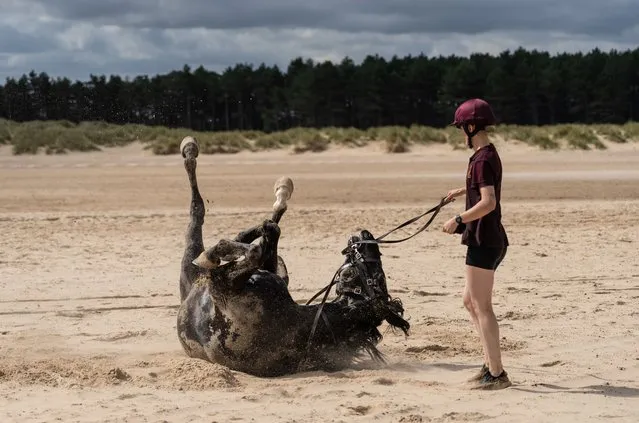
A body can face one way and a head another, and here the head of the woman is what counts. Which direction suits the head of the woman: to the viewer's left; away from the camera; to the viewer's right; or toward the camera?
to the viewer's left

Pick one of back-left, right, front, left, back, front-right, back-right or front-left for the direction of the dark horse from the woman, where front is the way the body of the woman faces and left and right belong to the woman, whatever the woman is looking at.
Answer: front

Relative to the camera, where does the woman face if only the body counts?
to the viewer's left
